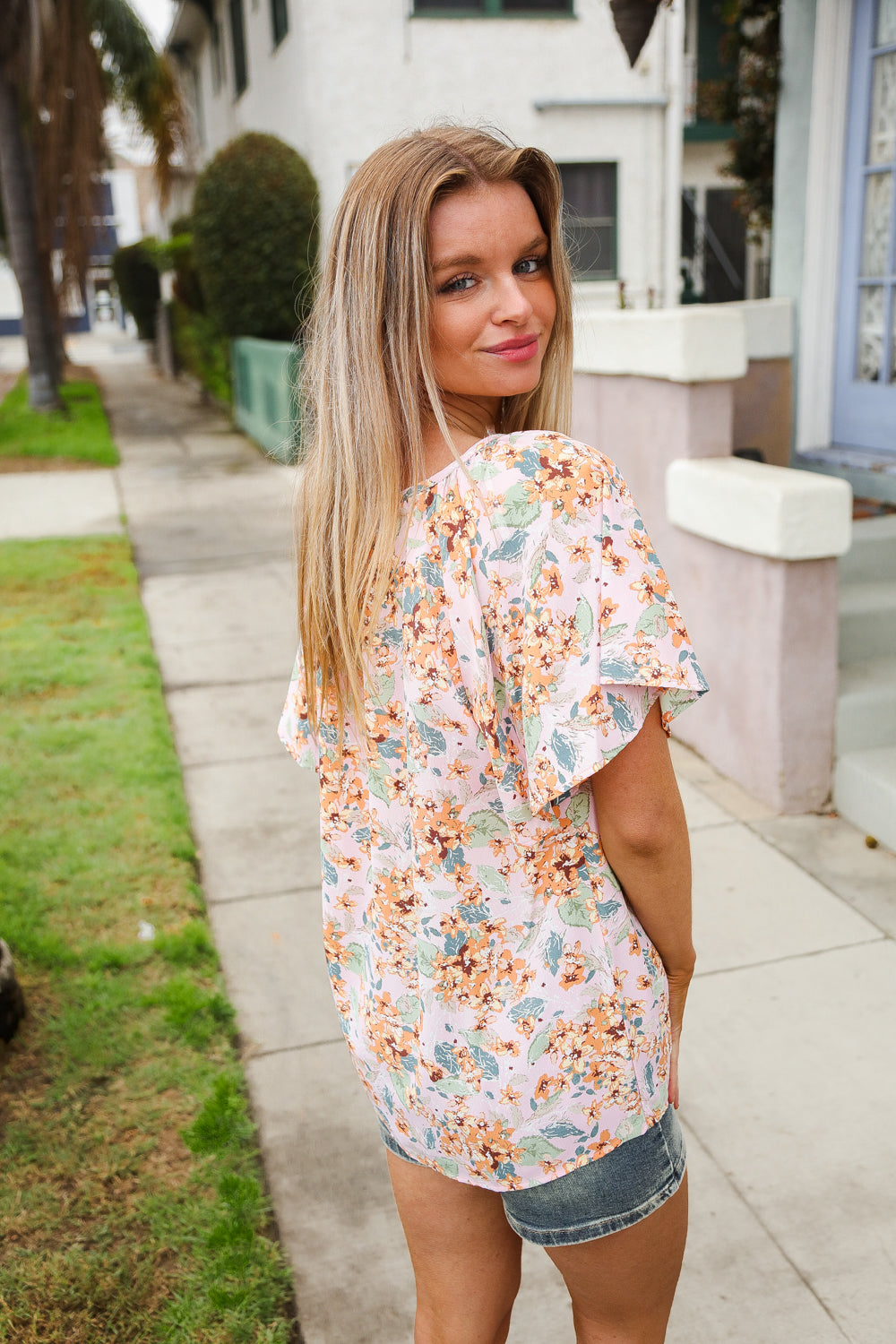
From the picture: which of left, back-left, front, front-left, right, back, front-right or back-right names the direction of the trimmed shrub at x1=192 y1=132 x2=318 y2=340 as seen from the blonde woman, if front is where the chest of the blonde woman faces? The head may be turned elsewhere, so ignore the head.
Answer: front-left

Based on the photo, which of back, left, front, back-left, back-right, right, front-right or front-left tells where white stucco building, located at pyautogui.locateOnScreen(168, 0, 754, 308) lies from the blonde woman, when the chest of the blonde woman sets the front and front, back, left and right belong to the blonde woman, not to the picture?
front-left

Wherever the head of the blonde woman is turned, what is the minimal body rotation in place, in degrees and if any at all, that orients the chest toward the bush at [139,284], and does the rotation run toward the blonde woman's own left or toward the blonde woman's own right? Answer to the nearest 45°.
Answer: approximately 45° to the blonde woman's own left

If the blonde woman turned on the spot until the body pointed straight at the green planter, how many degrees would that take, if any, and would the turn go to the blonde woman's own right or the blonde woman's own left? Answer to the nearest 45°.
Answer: approximately 45° to the blonde woman's own left

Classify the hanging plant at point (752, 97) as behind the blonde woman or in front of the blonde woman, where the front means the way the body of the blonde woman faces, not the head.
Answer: in front

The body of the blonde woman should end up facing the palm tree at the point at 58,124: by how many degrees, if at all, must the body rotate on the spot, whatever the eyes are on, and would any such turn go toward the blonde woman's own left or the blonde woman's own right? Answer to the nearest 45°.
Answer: approximately 45° to the blonde woman's own left

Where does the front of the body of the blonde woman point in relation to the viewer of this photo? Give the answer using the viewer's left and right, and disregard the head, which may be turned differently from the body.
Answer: facing away from the viewer and to the right of the viewer
